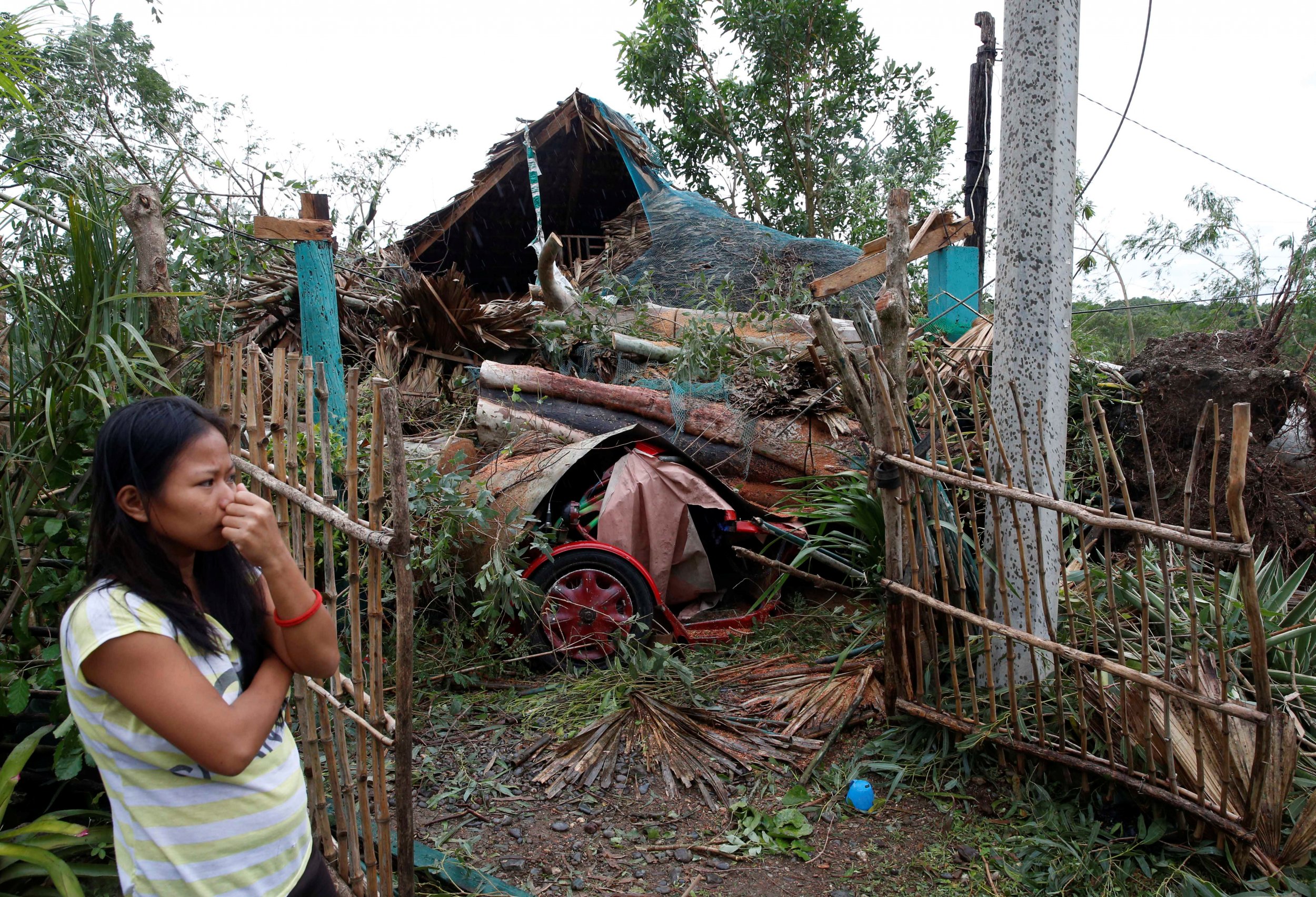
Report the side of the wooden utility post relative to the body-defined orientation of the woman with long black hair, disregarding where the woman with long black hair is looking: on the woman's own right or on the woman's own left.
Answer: on the woman's own left

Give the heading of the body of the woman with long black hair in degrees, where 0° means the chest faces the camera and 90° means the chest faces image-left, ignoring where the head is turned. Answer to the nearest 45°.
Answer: approximately 315°

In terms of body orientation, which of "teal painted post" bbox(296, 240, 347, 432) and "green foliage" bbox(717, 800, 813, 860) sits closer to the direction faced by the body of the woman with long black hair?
the green foliage

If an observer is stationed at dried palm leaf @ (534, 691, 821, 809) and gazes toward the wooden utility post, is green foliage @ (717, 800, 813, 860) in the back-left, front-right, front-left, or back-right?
back-right

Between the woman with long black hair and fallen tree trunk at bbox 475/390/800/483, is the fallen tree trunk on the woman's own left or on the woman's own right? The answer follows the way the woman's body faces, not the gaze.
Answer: on the woman's own left

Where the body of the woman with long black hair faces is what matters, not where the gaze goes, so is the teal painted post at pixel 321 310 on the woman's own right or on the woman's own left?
on the woman's own left

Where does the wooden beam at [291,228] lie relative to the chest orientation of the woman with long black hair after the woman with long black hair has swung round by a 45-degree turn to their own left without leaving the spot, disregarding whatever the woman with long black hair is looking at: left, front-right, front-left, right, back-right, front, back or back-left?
left

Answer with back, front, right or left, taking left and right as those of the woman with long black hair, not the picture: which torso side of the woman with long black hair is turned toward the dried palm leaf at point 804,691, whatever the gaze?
left

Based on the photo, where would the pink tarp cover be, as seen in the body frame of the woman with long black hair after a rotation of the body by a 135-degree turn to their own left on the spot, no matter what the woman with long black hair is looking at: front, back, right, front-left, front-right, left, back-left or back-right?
front-right

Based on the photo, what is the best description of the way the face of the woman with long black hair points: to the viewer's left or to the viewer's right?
to the viewer's right

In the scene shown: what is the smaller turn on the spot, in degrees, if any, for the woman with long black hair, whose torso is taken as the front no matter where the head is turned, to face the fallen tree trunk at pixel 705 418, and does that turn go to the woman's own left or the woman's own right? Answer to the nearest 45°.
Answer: approximately 90° to the woman's own left
